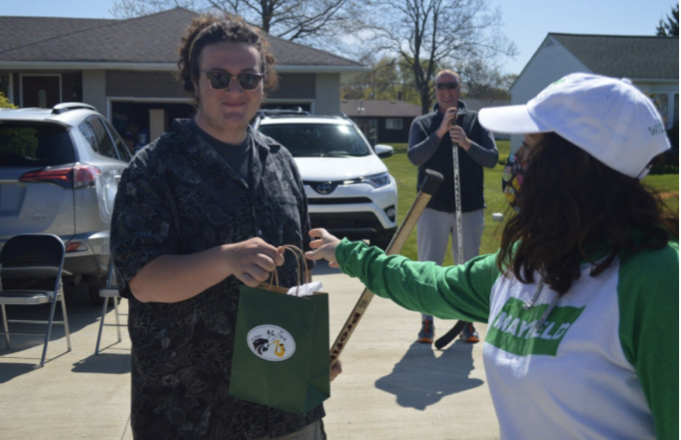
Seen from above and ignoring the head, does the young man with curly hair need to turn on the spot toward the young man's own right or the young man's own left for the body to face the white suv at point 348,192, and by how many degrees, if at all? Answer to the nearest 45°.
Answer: approximately 135° to the young man's own left

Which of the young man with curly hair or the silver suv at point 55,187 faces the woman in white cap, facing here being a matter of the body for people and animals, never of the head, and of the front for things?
the young man with curly hair

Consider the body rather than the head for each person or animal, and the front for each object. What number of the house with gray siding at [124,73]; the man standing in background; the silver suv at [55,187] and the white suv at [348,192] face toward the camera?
3

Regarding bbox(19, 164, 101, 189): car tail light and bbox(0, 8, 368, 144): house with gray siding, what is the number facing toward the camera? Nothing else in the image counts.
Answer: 2

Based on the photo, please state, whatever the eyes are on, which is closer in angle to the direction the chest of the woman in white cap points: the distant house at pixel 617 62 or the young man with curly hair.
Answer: the young man with curly hair

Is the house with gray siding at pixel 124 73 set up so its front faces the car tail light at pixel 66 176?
yes

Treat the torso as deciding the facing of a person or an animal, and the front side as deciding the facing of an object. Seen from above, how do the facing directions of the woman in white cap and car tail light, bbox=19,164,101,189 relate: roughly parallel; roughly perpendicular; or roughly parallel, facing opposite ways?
roughly perpendicular

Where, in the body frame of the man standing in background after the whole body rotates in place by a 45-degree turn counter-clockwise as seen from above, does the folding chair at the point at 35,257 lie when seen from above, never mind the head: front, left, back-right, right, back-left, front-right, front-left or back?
back-right

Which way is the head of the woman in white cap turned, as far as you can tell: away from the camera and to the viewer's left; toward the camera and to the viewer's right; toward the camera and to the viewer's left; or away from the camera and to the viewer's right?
away from the camera and to the viewer's left
